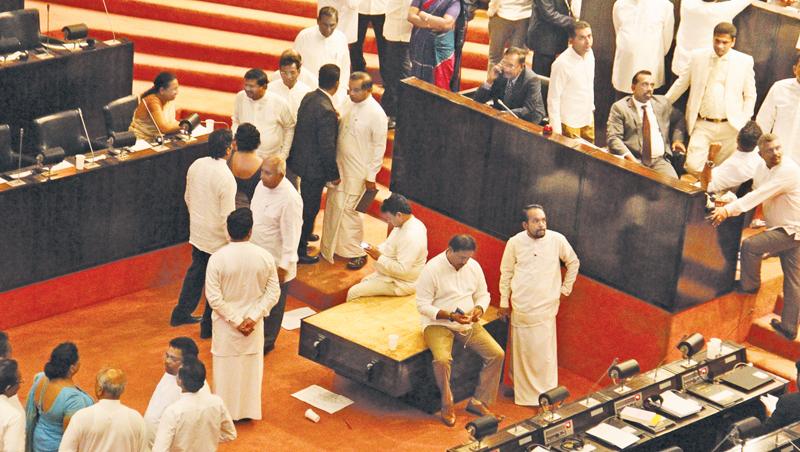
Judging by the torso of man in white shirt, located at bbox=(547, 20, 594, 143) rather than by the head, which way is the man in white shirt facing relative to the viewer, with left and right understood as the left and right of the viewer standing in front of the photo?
facing the viewer and to the right of the viewer

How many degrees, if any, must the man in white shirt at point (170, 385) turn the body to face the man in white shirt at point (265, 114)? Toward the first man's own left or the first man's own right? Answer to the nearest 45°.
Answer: approximately 135° to the first man's own right

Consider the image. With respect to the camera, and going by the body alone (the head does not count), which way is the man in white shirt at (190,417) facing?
away from the camera

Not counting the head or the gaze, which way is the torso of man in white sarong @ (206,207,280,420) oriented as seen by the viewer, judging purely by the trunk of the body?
away from the camera

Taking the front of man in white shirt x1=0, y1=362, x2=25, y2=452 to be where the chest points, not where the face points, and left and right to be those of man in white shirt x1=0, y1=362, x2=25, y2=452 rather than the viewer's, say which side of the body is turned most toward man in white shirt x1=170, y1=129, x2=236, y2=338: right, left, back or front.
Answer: front

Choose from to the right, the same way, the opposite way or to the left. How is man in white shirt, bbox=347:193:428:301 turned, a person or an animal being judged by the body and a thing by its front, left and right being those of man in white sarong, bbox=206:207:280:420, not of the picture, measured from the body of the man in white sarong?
to the left

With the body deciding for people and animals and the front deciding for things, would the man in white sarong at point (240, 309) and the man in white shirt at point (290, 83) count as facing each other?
yes

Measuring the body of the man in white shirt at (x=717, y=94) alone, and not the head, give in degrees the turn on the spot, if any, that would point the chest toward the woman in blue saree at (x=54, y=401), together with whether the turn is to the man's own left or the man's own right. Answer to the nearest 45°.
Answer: approximately 45° to the man's own right

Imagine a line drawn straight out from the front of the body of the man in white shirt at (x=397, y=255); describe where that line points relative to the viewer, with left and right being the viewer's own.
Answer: facing to the left of the viewer

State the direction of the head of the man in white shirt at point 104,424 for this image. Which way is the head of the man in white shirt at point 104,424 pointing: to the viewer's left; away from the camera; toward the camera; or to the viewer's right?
away from the camera

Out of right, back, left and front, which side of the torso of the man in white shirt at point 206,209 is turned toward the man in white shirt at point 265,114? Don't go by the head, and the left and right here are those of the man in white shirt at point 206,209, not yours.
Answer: front

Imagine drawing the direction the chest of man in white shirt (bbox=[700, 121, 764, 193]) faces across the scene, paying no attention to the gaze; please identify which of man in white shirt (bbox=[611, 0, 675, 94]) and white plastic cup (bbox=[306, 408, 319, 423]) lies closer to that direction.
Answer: the man in white shirt

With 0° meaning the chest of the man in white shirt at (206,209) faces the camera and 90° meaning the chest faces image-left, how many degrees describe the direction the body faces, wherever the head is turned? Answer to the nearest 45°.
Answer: approximately 225°

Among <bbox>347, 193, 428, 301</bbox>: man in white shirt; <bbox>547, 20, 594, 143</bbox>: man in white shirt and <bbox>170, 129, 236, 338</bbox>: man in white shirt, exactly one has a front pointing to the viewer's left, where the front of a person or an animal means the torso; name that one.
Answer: <bbox>347, 193, 428, 301</bbox>: man in white shirt

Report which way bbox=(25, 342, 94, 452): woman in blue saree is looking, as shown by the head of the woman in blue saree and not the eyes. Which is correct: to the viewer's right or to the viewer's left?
to the viewer's right

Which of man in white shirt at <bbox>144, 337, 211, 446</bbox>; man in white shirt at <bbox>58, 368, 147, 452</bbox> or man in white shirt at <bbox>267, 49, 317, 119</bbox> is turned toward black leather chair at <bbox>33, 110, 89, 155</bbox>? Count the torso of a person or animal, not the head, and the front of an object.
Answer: man in white shirt at <bbox>58, 368, 147, 452</bbox>
